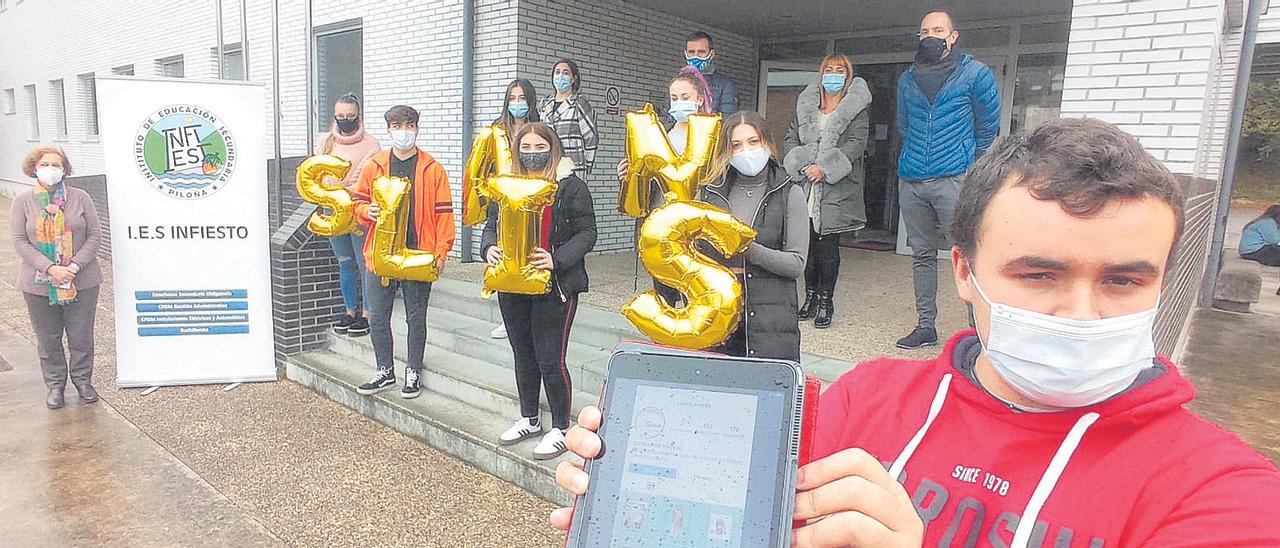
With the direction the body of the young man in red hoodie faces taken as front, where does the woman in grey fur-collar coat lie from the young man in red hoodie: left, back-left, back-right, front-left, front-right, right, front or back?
back

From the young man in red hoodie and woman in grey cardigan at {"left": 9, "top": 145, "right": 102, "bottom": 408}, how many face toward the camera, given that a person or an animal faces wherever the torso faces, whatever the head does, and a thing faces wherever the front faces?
2

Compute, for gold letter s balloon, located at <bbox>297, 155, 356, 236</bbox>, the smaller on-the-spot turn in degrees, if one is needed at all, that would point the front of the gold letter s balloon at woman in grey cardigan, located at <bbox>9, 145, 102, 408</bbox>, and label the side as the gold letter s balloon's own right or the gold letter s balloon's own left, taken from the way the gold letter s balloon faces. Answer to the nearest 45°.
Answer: approximately 135° to the gold letter s balloon's own right

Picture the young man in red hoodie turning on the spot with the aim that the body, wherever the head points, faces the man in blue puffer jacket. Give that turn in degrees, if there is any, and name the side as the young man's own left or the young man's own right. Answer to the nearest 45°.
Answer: approximately 180°

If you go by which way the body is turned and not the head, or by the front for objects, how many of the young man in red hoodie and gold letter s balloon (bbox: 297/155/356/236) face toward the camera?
2

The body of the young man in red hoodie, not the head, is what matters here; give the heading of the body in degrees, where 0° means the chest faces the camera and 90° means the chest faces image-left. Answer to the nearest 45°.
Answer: approximately 0°

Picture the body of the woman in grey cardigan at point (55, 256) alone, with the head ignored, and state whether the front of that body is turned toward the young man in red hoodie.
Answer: yes

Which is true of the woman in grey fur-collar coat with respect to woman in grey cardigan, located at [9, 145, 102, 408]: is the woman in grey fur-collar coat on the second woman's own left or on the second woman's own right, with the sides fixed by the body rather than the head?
on the second woman's own left
